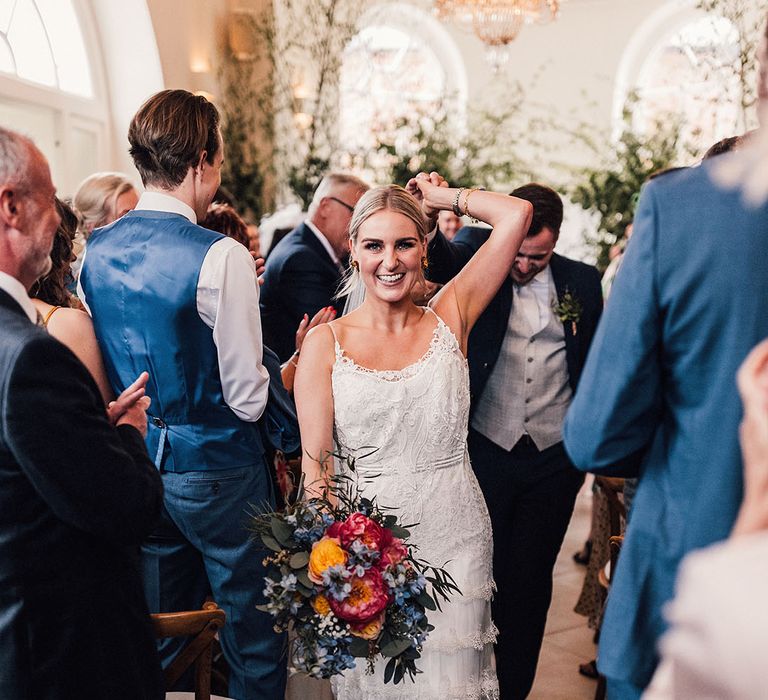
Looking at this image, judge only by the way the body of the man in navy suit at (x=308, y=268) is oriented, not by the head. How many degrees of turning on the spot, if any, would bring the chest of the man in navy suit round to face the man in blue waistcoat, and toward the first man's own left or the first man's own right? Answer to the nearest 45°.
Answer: approximately 90° to the first man's own right

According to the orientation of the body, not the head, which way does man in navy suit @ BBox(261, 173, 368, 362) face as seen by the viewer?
to the viewer's right

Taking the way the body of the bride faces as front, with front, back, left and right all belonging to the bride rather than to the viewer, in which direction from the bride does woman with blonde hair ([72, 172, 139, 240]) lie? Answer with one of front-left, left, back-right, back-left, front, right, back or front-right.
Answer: back-right

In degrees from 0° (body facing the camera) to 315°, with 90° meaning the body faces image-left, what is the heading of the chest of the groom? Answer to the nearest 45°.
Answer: approximately 0°

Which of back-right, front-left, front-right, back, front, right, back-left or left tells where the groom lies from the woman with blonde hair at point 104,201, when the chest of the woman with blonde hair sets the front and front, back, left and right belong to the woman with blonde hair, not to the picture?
front-right

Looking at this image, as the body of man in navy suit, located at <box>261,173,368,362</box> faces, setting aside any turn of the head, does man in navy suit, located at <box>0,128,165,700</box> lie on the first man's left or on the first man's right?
on the first man's right

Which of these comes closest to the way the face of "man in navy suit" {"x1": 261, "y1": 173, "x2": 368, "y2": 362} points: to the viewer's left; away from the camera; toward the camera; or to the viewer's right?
to the viewer's right

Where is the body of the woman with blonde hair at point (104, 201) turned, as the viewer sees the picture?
to the viewer's right

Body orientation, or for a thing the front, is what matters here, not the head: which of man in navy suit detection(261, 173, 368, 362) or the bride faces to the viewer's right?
the man in navy suit

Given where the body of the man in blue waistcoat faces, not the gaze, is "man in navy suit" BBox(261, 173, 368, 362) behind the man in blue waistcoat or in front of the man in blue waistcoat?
in front

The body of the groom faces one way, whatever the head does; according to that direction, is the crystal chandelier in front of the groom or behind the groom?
behind
